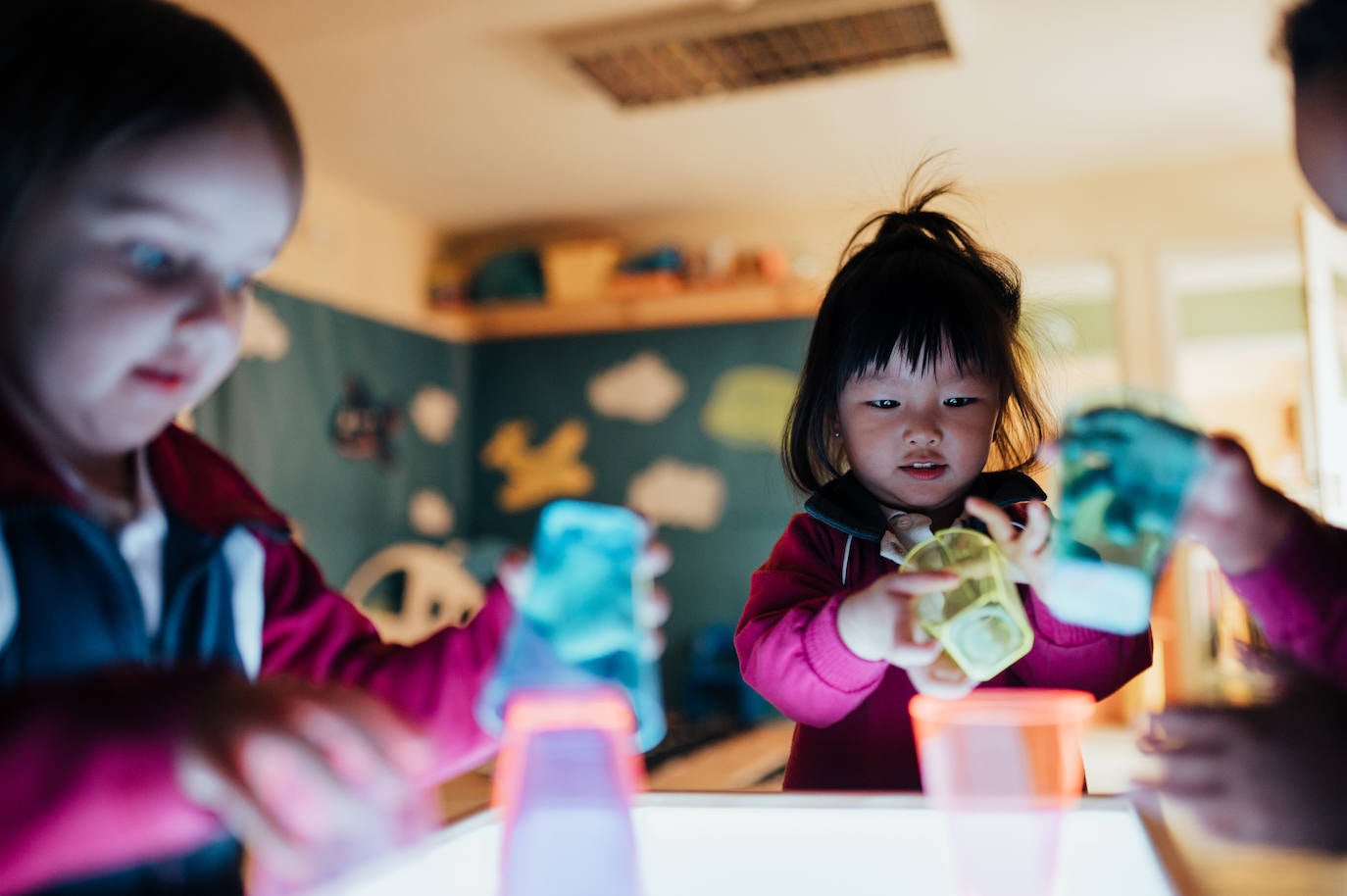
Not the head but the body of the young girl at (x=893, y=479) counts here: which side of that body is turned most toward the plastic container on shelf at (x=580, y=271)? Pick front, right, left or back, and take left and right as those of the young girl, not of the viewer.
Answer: back

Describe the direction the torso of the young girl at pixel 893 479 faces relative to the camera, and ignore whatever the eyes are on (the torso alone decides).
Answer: toward the camera

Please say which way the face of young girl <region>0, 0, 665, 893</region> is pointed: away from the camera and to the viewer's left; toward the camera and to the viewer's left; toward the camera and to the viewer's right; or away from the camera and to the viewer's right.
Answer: toward the camera and to the viewer's right

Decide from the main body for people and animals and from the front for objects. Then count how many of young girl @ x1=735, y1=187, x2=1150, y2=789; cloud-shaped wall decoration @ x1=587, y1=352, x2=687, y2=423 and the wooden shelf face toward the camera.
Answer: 3

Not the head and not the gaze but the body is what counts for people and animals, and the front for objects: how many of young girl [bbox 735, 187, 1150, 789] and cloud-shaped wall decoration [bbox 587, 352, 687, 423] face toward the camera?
2

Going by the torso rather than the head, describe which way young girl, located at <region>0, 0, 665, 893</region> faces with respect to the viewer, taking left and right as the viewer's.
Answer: facing the viewer and to the right of the viewer

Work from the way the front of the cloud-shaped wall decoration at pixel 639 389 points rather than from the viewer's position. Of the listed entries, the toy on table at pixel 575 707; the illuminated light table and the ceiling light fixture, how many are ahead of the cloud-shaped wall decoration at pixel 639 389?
3

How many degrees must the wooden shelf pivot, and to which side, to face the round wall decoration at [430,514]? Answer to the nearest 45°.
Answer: approximately 90° to its right

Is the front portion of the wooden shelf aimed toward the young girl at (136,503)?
yes

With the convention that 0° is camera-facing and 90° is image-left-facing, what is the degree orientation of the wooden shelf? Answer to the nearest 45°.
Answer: approximately 0°
